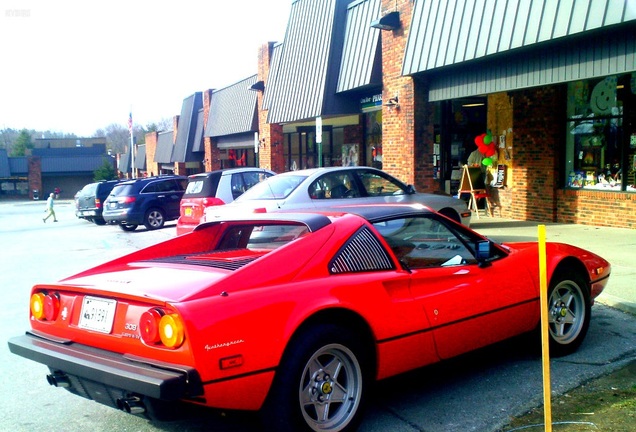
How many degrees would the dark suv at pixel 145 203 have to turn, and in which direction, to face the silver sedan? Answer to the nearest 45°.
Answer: approximately 135° to its right

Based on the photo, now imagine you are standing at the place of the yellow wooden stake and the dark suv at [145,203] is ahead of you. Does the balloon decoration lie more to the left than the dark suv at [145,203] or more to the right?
right

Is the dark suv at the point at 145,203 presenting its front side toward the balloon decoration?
no

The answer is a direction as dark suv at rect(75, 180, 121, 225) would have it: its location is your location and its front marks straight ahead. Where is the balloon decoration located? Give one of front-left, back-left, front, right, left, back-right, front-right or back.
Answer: right

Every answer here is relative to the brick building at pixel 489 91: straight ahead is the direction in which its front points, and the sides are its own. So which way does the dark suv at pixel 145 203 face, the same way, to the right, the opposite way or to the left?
the opposite way

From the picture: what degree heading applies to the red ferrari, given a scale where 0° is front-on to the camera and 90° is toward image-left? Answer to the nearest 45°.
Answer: approximately 225°

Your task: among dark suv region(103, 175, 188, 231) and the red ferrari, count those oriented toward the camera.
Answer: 0

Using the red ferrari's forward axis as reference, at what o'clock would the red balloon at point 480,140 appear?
The red balloon is roughly at 11 o'clock from the red ferrari.

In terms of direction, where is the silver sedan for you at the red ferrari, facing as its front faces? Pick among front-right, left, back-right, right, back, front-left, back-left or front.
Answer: front-left

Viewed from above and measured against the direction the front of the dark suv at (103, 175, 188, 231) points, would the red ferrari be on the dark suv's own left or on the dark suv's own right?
on the dark suv's own right

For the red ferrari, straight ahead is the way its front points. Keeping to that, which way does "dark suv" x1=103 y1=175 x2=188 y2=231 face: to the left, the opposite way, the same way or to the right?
the same way

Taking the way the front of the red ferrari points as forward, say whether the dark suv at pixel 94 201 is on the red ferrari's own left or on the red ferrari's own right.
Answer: on the red ferrari's own left

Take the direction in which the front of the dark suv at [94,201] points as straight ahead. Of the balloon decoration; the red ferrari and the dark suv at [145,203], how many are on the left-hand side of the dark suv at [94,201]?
0

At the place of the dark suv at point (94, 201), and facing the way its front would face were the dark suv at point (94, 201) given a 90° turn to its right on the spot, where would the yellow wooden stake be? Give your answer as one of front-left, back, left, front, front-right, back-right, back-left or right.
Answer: front-right

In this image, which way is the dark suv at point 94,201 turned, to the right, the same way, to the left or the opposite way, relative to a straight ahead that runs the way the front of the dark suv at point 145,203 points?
the same way

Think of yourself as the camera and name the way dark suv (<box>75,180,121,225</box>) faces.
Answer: facing away from the viewer and to the right of the viewer

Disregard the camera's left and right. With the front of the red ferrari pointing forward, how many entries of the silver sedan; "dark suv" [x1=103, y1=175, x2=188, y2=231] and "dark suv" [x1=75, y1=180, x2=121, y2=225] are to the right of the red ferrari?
0

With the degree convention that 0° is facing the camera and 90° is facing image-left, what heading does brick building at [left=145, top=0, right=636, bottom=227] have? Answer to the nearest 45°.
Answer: approximately 45°
